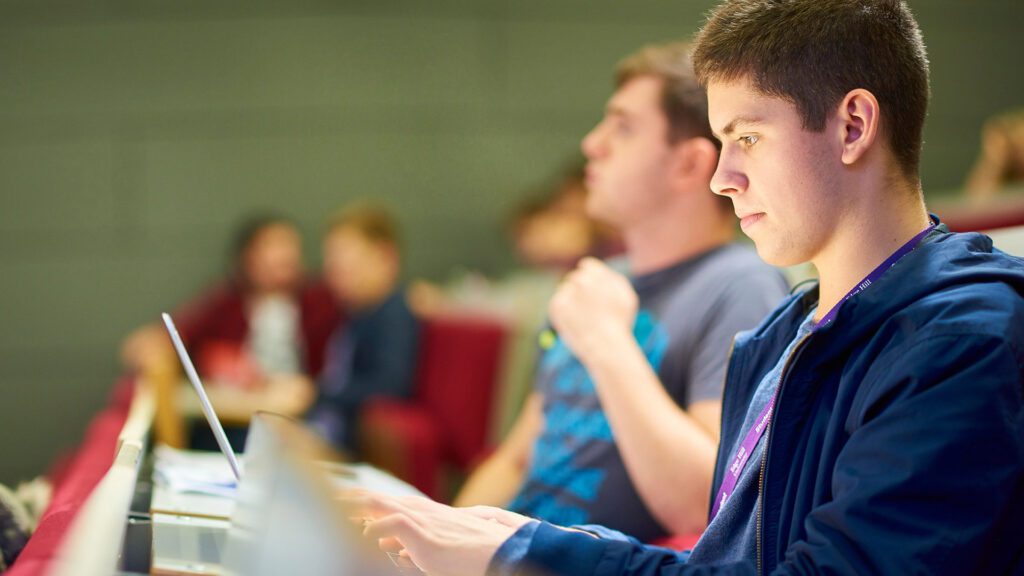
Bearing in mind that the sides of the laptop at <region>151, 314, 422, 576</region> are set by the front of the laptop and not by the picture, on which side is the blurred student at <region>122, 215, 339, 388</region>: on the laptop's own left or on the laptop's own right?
on the laptop's own left

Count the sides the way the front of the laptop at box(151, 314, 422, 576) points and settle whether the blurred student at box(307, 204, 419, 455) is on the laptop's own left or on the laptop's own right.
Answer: on the laptop's own left

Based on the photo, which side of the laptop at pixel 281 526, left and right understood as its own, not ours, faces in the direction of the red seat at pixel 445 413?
left

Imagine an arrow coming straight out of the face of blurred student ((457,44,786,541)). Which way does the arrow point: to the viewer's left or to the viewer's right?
to the viewer's left

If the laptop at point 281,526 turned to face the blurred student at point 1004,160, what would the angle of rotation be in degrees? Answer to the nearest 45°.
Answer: approximately 45° to its left

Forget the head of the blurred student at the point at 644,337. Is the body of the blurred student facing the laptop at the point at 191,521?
yes

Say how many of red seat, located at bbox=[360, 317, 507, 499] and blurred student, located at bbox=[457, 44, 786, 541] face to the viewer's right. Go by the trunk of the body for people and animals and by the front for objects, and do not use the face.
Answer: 0

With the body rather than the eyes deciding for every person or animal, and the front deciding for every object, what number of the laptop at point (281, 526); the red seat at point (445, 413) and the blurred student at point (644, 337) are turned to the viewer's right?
1

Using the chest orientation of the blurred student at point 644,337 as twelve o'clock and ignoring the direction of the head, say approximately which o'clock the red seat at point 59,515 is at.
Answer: The red seat is roughly at 12 o'clock from the blurred student.

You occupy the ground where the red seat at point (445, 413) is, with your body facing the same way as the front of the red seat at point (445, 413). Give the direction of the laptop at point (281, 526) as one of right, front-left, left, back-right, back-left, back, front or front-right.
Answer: front-left

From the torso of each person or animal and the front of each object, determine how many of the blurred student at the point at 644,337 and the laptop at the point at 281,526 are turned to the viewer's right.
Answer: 1

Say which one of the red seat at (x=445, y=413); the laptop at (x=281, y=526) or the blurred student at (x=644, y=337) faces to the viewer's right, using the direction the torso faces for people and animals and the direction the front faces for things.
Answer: the laptop

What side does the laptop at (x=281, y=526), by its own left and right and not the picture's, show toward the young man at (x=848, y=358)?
front

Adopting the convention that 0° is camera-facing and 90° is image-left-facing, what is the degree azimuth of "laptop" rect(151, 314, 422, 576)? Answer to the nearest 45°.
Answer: approximately 270°

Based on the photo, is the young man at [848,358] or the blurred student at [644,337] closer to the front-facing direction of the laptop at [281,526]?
the young man

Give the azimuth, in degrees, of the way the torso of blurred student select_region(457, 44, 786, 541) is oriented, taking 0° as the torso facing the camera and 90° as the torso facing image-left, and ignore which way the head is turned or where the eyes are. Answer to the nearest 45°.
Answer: approximately 45°
